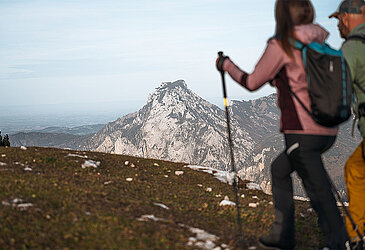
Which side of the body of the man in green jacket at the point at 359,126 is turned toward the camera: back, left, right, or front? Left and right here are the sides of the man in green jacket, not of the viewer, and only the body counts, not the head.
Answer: left

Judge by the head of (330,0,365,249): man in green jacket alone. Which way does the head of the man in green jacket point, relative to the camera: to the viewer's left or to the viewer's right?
to the viewer's left

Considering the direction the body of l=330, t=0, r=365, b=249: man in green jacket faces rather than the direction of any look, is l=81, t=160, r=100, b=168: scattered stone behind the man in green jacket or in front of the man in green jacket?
in front

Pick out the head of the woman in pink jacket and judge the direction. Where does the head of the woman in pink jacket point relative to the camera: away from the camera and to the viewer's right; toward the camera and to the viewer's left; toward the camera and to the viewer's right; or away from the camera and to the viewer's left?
away from the camera and to the viewer's left

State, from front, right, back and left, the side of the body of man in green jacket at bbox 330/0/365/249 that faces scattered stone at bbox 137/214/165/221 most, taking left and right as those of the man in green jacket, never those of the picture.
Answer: front
